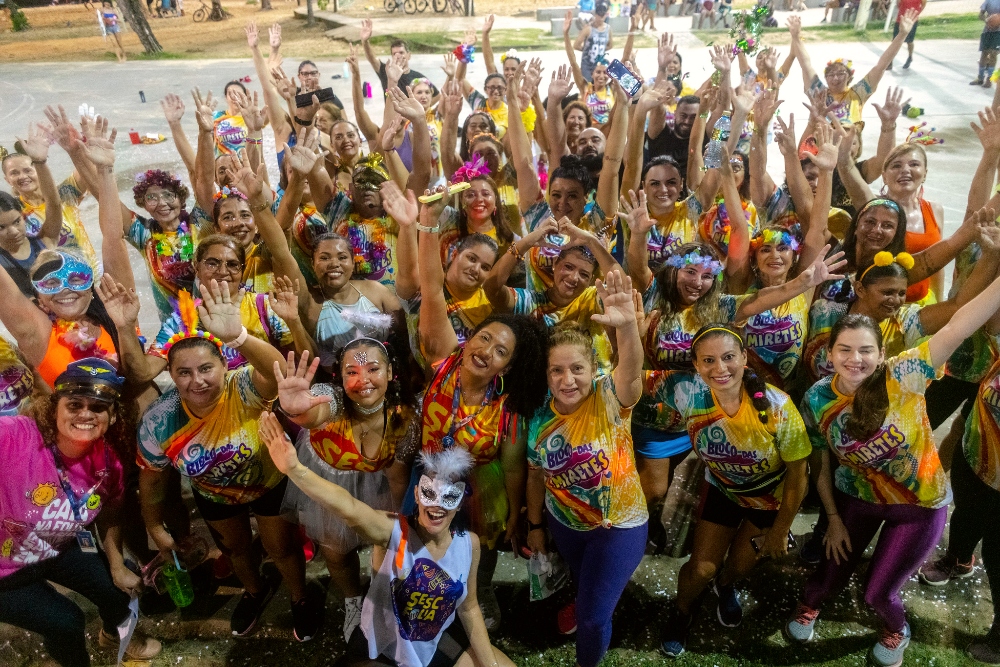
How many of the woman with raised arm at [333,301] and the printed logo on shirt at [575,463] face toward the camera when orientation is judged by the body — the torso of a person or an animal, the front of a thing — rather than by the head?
2

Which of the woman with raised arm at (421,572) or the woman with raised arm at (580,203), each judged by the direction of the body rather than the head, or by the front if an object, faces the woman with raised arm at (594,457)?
the woman with raised arm at (580,203)

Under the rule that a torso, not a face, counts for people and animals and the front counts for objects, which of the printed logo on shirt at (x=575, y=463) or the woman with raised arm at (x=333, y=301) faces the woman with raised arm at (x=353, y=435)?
the woman with raised arm at (x=333, y=301)

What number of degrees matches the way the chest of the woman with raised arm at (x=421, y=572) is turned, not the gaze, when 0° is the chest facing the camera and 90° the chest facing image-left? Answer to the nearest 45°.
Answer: approximately 0°

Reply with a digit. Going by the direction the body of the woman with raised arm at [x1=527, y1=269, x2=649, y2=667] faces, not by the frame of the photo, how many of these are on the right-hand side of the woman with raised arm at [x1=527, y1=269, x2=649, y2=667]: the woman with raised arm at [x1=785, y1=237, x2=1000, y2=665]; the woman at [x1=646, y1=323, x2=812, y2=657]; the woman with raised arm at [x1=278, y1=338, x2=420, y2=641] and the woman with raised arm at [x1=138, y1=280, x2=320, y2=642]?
2
